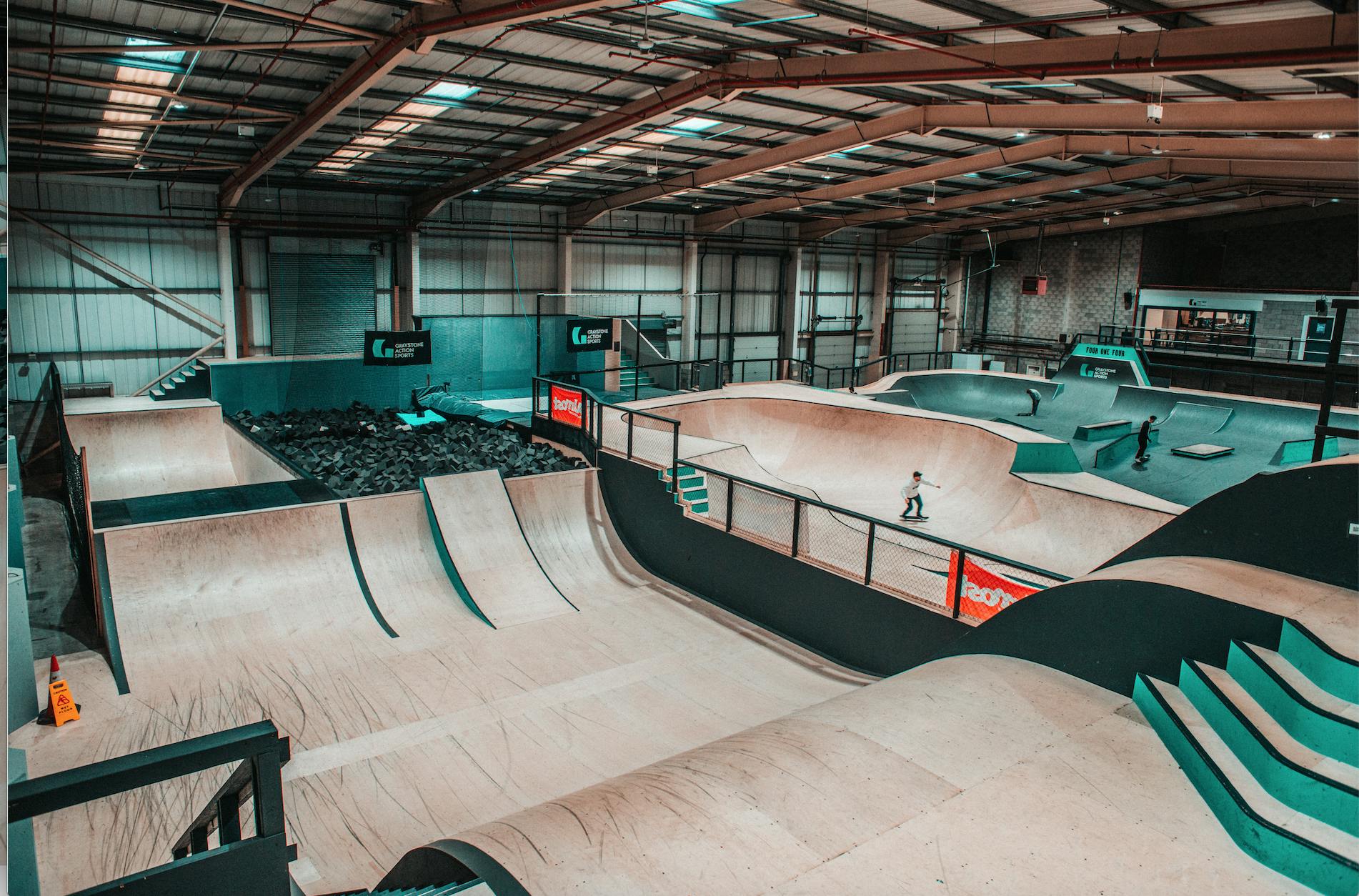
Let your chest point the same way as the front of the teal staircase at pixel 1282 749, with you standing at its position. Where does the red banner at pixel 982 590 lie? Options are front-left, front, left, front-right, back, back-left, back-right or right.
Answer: right

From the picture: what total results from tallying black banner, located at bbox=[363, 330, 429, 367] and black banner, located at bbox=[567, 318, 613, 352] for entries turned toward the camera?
2

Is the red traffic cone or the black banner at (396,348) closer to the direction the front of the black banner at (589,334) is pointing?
the red traffic cone

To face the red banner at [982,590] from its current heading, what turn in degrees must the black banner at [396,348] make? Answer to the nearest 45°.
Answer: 0° — it already faces it

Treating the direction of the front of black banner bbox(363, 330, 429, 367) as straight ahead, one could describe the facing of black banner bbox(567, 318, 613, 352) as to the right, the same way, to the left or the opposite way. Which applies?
the same way

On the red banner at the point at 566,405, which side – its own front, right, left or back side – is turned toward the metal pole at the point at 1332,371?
left

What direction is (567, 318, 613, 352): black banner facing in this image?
toward the camera

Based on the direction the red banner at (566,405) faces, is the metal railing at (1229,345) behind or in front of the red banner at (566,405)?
behind

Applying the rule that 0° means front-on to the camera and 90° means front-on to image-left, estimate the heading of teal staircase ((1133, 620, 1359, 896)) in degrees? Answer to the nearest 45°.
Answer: approximately 45°

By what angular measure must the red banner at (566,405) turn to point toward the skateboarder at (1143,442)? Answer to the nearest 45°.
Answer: approximately 135° to its left

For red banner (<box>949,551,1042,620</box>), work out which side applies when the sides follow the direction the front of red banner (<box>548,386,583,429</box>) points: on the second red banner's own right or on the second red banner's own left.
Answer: on the second red banner's own left

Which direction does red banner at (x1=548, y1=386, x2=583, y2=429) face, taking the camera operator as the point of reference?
facing the viewer and to the left of the viewer

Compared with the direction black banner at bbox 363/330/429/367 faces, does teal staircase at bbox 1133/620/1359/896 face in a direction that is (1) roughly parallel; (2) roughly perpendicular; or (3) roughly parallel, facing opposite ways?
roughly perpendicular

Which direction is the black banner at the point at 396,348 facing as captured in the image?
toward the camera

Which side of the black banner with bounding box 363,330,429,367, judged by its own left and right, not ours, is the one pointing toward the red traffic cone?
front

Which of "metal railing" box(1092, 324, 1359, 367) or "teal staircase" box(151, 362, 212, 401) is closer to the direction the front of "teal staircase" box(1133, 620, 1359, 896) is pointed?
the teal staircase
